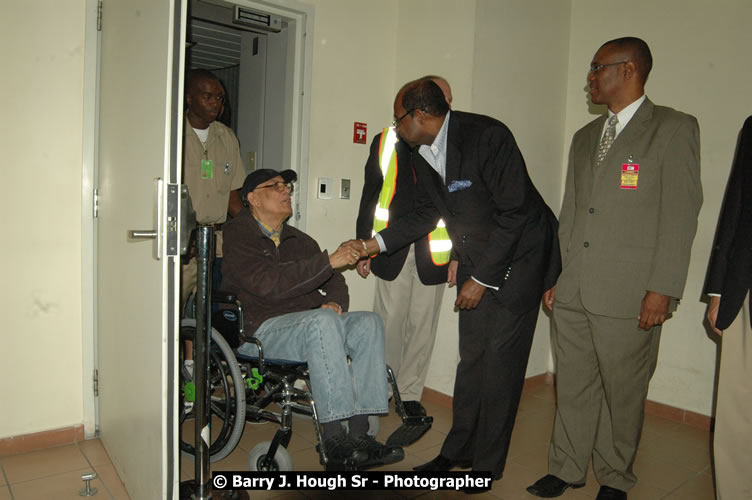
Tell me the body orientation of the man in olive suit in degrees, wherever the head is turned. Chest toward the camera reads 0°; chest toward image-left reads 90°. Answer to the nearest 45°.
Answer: approximately 45°

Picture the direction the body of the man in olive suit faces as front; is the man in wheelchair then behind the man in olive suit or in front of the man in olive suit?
in front

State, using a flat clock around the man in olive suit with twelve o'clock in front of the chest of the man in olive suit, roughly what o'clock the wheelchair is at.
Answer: The wheelchair is roughly at 1 o'clock from the man in olive suit.

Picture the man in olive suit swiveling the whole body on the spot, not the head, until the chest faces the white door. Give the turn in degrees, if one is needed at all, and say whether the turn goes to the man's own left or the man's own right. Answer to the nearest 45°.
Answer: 0° — they already face it

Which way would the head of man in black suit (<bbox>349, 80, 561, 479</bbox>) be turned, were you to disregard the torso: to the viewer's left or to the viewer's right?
to the viewer's left

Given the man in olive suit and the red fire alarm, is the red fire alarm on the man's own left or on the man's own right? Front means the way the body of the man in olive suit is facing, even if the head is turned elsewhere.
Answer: on the man's own right

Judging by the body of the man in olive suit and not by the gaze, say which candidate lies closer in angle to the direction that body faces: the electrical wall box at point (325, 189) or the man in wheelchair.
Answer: the man in wheelchair

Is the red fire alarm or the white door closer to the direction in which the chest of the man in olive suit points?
the white door

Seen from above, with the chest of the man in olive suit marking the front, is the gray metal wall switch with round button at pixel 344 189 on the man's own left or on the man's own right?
on the man's own right
